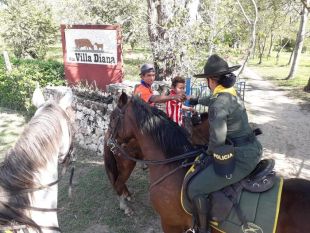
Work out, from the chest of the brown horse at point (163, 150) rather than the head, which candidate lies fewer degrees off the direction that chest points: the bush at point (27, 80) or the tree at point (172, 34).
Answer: the bush

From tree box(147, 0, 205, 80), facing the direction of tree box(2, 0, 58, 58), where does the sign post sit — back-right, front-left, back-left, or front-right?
front-left

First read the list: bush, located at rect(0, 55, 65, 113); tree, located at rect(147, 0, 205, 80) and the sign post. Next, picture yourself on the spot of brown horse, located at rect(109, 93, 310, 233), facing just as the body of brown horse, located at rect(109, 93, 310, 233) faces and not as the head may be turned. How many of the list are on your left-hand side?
0

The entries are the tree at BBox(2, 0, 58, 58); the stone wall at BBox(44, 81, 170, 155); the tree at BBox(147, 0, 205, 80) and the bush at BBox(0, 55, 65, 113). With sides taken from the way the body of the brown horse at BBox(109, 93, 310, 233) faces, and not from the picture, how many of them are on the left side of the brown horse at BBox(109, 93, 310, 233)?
0

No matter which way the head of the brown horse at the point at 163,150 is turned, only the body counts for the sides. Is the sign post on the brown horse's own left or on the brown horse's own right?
on the brown horse's own right

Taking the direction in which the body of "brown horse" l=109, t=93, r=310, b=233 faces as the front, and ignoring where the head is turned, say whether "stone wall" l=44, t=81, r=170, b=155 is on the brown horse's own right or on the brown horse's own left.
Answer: on the brown horse's own right

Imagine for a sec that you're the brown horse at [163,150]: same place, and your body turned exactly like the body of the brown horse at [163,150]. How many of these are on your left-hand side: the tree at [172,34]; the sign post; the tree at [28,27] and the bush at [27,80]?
0

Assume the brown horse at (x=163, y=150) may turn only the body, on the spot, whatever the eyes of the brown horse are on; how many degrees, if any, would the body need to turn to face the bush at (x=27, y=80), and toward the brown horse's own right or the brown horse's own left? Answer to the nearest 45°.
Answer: approximately 45° to the brown horse's own right

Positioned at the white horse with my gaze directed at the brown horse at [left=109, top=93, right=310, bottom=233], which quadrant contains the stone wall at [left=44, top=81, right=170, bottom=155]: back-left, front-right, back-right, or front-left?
front-left

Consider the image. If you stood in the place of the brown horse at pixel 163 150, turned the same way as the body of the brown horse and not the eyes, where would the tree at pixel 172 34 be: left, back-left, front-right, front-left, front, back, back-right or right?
right

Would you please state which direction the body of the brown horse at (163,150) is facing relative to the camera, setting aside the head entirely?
to the viewer's left

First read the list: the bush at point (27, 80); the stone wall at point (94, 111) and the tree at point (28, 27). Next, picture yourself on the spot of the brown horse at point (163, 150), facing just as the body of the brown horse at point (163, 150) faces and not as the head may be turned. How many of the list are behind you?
0

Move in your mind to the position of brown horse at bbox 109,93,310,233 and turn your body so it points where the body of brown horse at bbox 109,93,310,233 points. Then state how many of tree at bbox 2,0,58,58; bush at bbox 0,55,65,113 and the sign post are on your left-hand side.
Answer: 0
